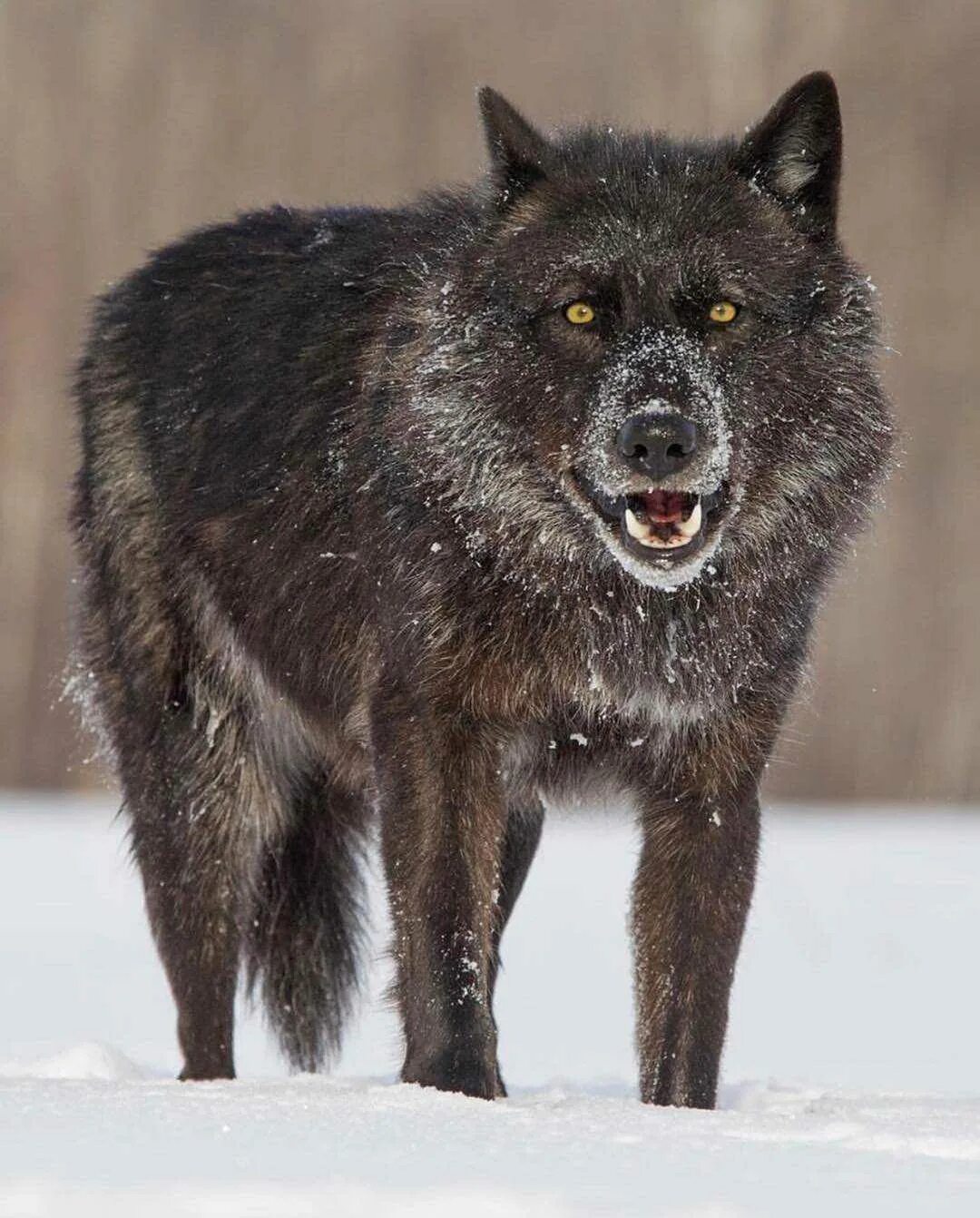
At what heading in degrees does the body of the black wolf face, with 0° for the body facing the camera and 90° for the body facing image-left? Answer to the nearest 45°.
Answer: approximately 315°
